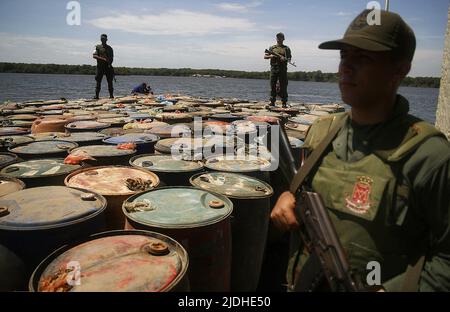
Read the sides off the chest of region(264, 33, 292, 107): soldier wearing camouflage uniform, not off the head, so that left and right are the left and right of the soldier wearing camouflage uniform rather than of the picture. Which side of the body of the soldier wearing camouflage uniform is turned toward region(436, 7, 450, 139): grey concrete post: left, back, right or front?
front

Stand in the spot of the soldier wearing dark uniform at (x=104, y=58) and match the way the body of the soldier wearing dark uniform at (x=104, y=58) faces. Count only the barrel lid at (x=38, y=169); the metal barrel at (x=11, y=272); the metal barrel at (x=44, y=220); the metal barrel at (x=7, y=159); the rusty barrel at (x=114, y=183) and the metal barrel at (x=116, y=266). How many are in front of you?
6

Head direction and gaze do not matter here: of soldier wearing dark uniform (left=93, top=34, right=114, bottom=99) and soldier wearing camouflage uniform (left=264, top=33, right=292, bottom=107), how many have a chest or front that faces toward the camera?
2

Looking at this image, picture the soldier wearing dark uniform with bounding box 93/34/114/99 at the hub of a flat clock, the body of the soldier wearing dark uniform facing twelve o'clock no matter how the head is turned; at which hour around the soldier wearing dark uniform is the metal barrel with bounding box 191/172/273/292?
The metal barrel is roughly at 12 o'clock from the soldier wearing dark uniform.

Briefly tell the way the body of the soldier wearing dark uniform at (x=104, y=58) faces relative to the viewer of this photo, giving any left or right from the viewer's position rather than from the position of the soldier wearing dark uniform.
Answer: facing the viewer

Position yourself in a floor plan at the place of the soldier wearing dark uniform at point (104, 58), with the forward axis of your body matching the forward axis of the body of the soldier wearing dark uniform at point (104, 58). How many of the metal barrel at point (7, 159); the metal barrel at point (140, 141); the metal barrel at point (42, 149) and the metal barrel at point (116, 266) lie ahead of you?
4

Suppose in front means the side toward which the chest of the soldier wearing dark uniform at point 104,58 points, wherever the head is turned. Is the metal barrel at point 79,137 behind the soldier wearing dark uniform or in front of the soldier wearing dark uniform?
in front

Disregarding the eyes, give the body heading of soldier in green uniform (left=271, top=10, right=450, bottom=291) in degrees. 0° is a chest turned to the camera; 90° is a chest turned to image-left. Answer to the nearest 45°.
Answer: approximately 45°

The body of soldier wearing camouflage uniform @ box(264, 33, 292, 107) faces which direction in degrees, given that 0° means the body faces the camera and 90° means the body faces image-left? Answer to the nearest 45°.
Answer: approximately 0°

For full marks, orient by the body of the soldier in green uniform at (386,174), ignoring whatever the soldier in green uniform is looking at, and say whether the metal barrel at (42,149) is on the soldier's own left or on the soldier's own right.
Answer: on the soldier's own right

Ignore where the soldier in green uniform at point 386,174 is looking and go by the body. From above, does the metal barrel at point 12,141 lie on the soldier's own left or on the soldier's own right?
on the soldier's own right

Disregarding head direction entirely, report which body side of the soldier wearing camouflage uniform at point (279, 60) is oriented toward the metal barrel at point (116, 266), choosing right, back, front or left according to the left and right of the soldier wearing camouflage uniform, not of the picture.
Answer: front

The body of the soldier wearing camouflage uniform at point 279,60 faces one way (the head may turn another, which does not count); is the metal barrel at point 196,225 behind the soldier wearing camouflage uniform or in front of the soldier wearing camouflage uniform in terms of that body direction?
in front

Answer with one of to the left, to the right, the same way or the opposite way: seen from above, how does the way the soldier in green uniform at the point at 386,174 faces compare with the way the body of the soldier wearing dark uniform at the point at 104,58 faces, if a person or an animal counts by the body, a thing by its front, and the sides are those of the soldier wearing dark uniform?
to the right
